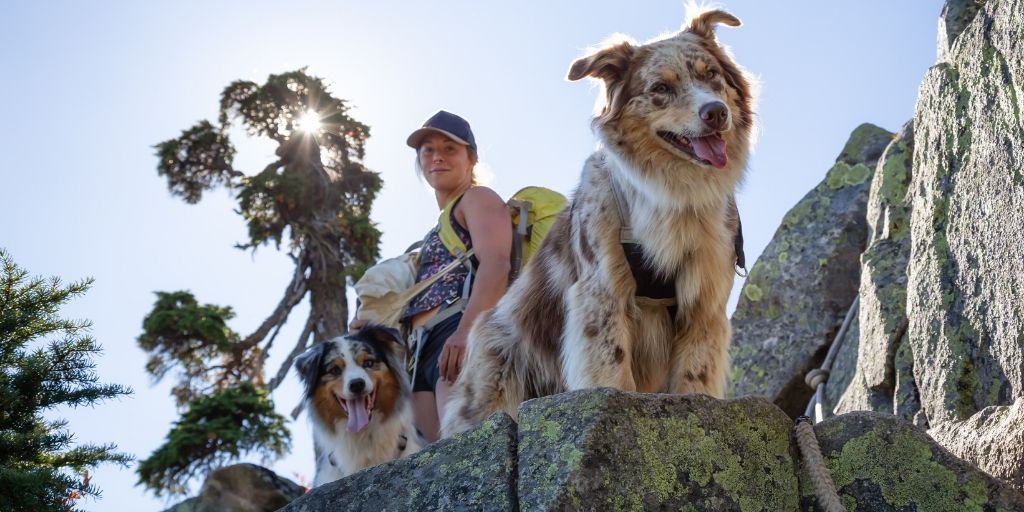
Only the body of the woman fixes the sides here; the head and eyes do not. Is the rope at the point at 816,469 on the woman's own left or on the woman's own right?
on the woman's own left

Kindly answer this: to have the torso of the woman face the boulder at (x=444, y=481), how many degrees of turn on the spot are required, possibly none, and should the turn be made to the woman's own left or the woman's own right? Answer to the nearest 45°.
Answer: approximately 45° to the woman's own left

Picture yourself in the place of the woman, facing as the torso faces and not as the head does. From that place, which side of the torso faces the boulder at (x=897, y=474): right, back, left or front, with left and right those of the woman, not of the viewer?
left

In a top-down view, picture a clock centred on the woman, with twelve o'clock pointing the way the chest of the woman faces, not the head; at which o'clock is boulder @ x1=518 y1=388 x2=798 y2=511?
The boulder is roughly at 10 o'clock from the woman.

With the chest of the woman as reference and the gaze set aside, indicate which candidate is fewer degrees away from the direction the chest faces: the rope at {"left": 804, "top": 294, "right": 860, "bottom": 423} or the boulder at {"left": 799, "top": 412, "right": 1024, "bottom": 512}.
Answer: the boulder

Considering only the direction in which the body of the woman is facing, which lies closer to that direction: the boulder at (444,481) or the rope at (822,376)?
the boulder

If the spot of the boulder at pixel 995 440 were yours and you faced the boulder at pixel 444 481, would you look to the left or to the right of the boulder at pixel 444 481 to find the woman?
right

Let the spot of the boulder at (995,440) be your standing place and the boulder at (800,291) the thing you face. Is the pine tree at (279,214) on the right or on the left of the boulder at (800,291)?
left

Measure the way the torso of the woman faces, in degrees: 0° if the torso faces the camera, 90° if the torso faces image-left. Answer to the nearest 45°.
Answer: approximately 45°
